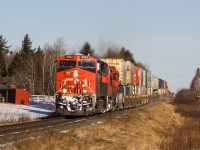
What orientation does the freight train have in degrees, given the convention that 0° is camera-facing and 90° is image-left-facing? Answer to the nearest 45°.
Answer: approximately 45°
